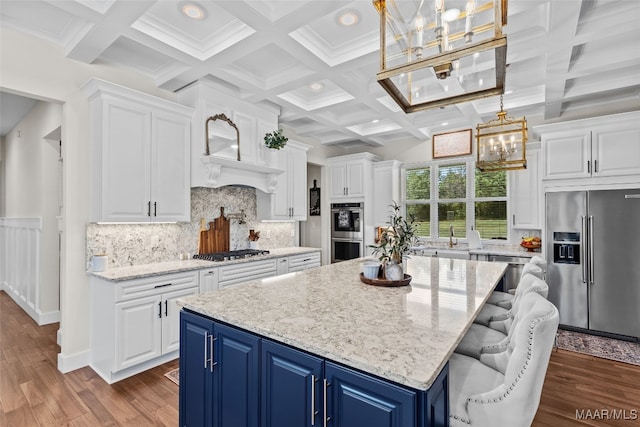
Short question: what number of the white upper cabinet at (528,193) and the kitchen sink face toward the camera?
2

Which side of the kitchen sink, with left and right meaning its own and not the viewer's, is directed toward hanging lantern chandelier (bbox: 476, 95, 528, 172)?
front

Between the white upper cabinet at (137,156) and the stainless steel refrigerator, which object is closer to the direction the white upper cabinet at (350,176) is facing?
the white upper cabinet

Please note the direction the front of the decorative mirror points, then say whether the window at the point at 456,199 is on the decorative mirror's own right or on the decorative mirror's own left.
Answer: on the decorative mirror's own left

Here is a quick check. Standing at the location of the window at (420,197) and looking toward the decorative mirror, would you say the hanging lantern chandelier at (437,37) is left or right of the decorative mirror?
left

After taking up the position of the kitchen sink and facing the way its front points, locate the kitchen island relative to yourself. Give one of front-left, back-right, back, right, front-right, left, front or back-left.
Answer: front

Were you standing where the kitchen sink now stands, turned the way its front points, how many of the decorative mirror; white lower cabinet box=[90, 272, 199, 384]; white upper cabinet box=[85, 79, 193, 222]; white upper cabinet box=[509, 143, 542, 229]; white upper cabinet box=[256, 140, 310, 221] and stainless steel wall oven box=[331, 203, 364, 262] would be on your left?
1

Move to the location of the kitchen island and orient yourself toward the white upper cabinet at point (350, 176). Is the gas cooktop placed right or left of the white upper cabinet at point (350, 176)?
left

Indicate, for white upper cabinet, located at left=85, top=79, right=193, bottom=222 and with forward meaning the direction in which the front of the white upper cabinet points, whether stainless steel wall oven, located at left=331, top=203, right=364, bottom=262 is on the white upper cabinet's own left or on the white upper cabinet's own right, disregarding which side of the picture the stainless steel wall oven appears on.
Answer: on the white upper cabinet's own left

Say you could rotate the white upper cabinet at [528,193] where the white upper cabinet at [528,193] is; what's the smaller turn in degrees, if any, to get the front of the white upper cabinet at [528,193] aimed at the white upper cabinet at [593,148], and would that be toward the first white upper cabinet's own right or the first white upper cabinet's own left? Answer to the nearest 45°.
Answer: approximately 45° to the first white upper cabinet's own left

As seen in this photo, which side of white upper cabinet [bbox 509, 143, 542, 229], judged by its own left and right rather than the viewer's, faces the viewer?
front

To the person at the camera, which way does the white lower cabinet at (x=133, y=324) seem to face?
facing the viewer and to the right of the viewer

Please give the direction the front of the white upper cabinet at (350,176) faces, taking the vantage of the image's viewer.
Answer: facing the viewer and to the left of the viewer
